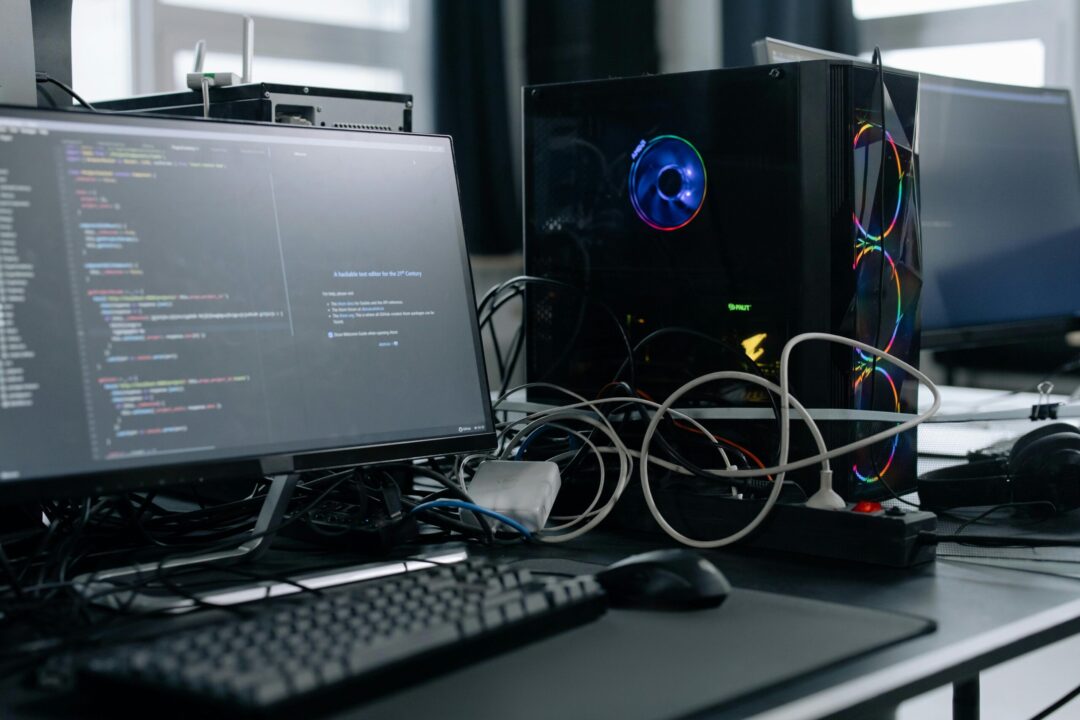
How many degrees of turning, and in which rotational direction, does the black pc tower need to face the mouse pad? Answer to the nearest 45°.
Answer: approximately 45° to its right

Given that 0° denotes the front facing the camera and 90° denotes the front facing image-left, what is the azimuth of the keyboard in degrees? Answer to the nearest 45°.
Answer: approximately 315°

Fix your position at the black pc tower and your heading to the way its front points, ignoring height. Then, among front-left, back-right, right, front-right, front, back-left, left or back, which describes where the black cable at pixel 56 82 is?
back-right

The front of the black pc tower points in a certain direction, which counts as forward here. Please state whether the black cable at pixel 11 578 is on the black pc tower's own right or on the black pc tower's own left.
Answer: on the black pc tower's own right

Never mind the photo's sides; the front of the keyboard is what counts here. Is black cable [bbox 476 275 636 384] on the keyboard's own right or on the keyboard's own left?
on the keyboard's own left

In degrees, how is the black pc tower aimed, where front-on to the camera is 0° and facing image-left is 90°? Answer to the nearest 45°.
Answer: approximately 315°
